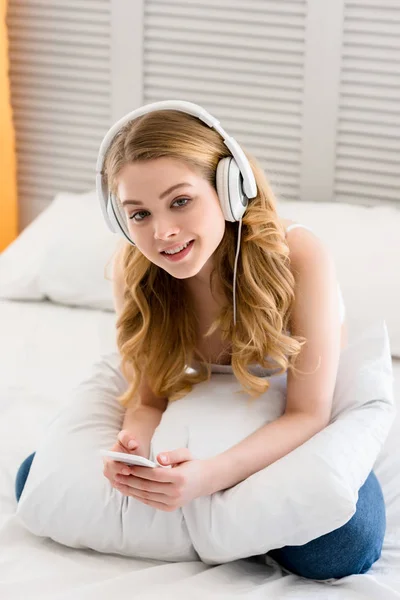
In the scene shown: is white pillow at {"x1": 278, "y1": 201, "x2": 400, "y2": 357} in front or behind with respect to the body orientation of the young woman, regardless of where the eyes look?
behind

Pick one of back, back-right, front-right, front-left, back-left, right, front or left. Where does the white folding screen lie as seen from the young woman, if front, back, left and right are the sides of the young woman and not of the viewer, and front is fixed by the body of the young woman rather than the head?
back-right

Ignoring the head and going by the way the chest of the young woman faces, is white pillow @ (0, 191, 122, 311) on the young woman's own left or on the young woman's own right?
on the young woman's own right

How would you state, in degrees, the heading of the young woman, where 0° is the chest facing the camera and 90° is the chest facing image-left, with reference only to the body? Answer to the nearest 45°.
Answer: approximately 45°

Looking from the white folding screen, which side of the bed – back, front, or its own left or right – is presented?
back

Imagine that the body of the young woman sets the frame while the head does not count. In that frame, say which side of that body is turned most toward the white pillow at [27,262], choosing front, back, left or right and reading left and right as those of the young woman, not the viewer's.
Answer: right
